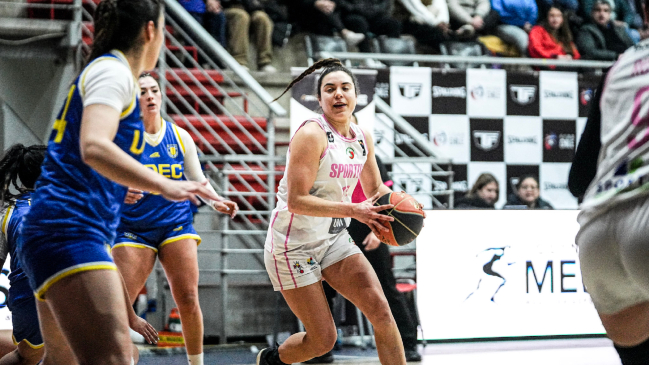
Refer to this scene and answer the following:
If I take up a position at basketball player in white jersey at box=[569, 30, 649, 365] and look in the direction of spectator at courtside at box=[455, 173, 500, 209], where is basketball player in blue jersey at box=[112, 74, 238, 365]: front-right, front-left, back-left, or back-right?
front-left

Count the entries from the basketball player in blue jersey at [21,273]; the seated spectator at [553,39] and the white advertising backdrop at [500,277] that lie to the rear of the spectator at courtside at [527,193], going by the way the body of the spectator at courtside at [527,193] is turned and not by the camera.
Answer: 1

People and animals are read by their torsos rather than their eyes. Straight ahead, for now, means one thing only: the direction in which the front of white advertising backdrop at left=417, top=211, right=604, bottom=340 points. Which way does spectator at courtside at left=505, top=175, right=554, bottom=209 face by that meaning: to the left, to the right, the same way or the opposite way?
the same way

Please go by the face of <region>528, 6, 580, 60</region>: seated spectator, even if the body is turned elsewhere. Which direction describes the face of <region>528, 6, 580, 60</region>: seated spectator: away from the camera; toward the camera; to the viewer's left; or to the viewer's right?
toward the camera

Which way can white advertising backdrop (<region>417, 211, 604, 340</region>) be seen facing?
toward the camera

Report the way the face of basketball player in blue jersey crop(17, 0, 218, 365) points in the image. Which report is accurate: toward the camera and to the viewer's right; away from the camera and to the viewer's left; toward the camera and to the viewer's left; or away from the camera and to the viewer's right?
away from the camera and to the viewer's right

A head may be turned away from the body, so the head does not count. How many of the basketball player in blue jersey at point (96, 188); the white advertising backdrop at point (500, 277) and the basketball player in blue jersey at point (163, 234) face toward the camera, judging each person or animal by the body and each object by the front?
2

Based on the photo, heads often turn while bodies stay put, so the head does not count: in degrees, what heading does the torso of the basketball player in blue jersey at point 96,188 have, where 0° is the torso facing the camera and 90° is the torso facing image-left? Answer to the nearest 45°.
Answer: approximately 270°

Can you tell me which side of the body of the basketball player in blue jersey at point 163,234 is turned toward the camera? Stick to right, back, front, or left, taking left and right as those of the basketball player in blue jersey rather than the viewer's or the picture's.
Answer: front

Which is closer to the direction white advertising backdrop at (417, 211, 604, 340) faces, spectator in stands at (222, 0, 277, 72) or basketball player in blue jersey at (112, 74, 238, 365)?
the basketball player in blue jersey

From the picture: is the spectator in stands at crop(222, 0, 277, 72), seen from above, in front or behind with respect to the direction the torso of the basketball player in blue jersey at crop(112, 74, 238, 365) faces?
behind

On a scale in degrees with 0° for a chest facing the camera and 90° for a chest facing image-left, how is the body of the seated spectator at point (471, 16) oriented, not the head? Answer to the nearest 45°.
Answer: approximately 0°

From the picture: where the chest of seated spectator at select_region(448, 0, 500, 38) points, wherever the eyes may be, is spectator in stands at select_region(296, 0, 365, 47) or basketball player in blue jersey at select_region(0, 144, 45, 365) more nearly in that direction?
the basketball player in blue jersey
